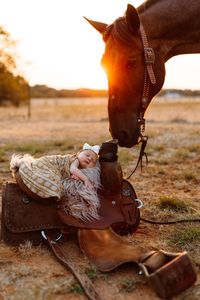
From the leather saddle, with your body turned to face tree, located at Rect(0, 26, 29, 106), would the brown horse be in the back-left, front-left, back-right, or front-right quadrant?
front-right

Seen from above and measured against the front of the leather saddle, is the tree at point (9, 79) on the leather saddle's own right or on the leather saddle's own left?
on the leather saddle's own left

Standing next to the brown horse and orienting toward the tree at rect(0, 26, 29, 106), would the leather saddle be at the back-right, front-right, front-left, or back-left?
back-left

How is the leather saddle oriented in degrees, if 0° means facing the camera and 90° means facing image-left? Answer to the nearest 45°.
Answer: approximately 270°

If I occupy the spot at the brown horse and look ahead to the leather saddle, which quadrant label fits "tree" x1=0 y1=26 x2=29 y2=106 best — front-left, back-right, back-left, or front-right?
back-right
